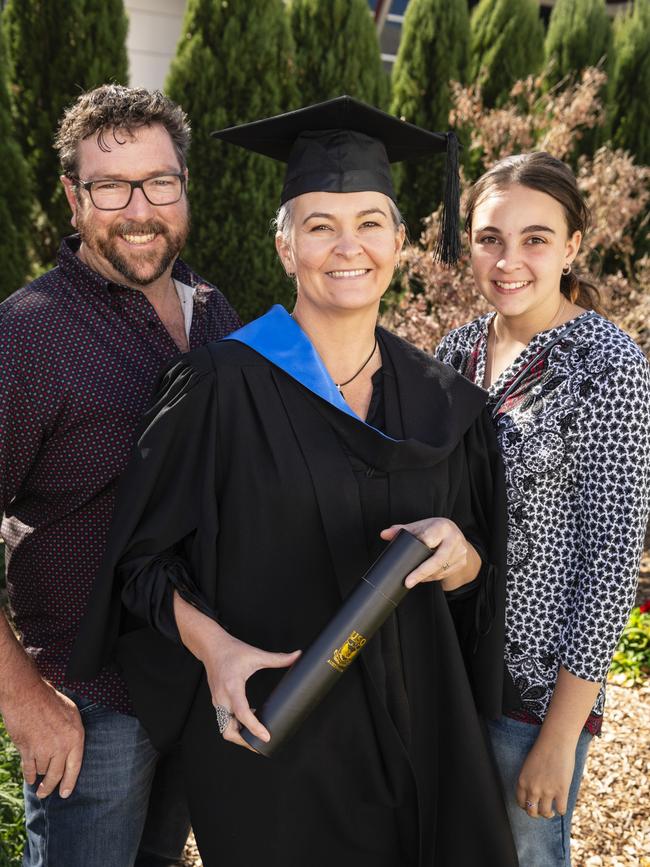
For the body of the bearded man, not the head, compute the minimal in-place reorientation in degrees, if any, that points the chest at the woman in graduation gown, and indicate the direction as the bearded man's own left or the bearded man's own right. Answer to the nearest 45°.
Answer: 0° — they already face them

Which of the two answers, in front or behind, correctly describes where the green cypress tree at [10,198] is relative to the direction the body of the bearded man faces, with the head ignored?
behind

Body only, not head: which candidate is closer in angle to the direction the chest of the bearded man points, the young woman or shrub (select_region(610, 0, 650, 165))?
the young woman

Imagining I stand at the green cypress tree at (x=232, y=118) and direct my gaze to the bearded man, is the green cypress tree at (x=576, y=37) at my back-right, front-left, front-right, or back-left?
back-left

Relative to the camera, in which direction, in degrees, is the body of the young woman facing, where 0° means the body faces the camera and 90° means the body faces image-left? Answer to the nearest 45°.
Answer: approximately 45°

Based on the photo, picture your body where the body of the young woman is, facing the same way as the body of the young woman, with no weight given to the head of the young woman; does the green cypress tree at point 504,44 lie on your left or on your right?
on your right

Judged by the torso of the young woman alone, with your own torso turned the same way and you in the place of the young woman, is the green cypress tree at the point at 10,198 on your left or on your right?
on your right

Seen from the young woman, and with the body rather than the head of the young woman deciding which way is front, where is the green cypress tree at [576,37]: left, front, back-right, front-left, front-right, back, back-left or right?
back-right

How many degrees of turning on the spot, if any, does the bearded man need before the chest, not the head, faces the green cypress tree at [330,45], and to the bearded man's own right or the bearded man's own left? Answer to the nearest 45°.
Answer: approximately 135° to the bearded man's own left

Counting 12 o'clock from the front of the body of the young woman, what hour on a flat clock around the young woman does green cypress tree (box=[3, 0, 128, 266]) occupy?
The green cypress tree is roughly at 3 o'clock from the young woman.

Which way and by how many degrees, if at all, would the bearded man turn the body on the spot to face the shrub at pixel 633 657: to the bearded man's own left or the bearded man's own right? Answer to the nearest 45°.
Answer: approximately 90° to the bearded man's own left
